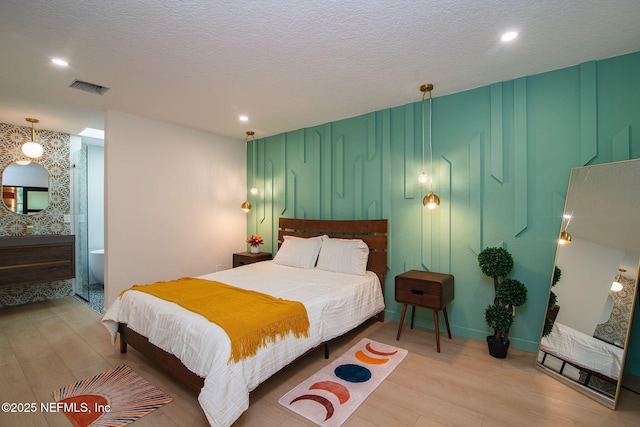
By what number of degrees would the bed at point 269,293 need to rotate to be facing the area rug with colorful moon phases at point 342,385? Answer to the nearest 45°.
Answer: approximately 90° to its left

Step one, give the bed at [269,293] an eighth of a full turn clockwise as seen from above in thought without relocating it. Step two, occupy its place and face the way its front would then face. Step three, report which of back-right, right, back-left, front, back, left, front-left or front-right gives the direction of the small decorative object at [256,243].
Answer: right

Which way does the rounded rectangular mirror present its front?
toward the camera

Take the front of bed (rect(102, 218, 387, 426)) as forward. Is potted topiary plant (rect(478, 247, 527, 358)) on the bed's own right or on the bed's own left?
on the bed's own left

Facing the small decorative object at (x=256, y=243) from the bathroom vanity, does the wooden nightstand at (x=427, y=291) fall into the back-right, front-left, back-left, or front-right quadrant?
front-right

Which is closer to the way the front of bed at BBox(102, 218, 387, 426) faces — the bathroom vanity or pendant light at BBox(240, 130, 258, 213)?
the bathroom vanity

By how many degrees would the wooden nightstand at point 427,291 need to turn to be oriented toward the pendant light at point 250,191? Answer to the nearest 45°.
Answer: approximately 90° to its right

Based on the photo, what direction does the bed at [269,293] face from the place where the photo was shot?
facing the viewer and to the left of the viewer

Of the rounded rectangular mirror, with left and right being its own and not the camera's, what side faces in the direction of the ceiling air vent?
front

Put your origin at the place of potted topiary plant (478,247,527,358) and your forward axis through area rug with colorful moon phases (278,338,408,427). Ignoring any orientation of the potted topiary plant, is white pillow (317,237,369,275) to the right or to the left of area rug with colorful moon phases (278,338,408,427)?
right

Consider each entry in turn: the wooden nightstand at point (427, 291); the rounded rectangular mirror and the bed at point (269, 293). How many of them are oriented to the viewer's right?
0

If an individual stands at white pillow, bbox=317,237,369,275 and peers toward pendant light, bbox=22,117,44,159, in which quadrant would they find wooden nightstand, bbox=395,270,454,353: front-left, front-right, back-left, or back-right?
back-left
